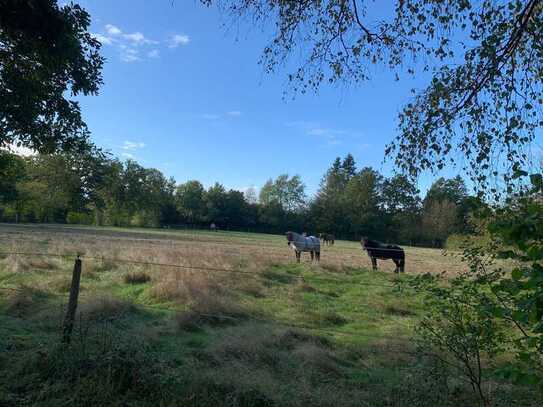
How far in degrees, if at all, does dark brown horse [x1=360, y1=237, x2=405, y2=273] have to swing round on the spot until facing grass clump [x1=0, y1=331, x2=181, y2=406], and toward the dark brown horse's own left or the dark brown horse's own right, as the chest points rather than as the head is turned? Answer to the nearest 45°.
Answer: approximately 90° to the dark brown horse's own left

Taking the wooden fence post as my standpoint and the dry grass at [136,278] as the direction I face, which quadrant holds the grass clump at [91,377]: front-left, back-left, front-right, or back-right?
back-right

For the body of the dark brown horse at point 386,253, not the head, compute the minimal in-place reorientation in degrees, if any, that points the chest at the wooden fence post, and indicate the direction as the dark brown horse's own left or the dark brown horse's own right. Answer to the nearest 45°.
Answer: approximately 90° to the dark brown horse's own left

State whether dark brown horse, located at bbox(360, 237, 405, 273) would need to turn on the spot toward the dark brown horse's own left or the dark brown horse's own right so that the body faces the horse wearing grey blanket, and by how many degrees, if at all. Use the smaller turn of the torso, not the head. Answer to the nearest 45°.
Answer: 0° — it already faces it

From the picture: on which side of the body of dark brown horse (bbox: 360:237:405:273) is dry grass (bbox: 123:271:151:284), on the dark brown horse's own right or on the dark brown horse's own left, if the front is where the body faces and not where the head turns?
on the dark brown horse's own left

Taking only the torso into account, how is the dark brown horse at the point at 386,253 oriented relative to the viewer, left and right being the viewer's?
facing to the left of the viewer

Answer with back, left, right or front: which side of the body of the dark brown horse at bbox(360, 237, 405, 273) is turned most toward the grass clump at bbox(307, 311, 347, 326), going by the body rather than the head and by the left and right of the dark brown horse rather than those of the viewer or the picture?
left

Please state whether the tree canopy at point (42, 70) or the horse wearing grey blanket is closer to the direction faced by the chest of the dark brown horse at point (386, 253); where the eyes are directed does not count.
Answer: the horse wearing grey blanket

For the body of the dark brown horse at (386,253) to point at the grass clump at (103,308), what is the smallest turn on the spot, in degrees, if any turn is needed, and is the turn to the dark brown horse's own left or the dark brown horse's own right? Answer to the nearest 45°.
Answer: approximately 90° to the dark brown horse's own left

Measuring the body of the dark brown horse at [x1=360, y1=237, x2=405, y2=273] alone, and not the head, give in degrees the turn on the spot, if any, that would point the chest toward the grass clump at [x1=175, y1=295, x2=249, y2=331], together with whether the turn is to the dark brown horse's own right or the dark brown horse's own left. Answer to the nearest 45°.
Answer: approximately 90° to the dark brown horse's own left
